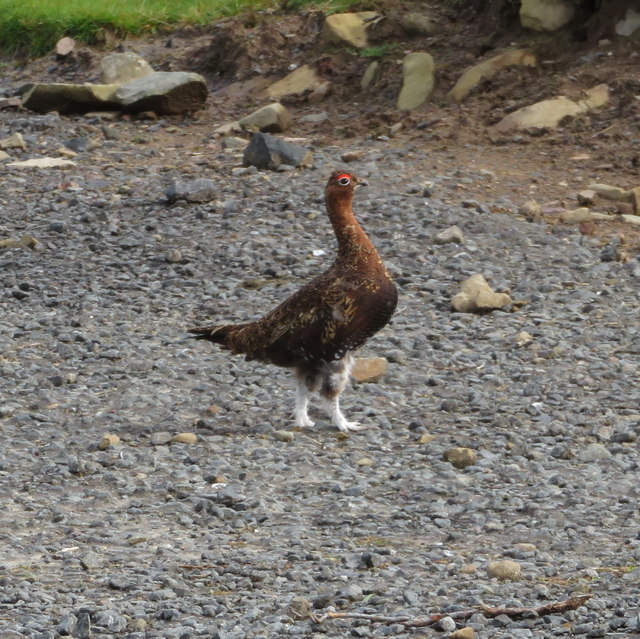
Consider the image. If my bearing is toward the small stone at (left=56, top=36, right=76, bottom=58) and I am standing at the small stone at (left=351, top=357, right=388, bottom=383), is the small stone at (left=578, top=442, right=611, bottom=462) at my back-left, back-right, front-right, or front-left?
back-right

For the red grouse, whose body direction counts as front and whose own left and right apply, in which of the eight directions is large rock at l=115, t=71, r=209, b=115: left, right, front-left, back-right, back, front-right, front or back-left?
left

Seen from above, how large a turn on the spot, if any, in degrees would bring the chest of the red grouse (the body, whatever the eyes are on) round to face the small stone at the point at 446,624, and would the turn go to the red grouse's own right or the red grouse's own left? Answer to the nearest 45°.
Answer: approximately 90° to the red grouse's own right

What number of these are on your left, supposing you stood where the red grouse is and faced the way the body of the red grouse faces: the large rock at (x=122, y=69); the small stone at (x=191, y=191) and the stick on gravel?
2

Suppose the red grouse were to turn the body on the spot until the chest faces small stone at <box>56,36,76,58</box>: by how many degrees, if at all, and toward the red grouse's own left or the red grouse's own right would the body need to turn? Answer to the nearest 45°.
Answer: approximately 90° to the red grouse's own left

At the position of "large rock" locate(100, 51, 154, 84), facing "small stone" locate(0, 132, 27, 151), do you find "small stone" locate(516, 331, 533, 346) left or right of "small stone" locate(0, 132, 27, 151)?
left

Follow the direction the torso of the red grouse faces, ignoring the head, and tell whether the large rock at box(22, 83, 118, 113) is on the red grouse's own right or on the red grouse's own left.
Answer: on the red grouse's own left

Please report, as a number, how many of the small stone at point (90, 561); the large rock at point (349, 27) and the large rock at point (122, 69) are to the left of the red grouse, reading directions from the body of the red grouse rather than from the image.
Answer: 2

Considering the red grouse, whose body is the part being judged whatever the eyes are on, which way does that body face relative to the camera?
to the viewer's right

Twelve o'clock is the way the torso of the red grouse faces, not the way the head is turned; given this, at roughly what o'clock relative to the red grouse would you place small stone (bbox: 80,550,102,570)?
The small stone is roughly at 4 o'clock from the red grouse.

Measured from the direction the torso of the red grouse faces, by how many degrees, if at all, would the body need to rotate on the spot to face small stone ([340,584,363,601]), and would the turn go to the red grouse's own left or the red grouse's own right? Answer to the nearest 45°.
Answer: approximately 90° to the red grouse's own right

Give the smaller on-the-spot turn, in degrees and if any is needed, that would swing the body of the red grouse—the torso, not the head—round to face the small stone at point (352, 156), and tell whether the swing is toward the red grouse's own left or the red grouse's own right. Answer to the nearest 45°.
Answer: approximately 90° to the red grouse's own left

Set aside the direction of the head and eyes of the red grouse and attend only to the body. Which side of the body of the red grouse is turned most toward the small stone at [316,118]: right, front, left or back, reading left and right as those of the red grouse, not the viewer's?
left

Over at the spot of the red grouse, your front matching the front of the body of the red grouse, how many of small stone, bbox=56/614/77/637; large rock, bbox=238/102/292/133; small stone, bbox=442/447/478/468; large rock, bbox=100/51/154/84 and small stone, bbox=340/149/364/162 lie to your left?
3

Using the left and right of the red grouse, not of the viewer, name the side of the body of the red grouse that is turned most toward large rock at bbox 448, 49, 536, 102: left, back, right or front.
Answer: left

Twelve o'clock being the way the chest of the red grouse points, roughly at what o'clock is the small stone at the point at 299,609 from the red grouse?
The small stone is roughly at 3 o'clock from the red grouse.
